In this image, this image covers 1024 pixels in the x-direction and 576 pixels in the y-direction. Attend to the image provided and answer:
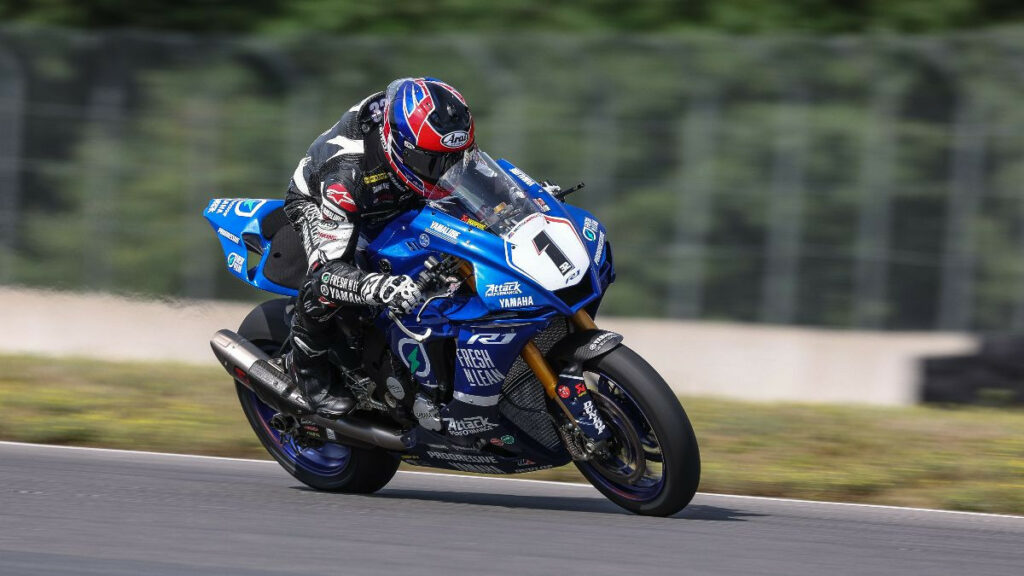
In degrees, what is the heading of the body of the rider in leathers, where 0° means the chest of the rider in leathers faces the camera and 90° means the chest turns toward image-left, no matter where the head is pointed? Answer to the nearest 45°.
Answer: approximately 315°

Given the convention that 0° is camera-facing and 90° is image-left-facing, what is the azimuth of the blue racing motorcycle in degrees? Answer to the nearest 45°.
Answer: approximately 315°
